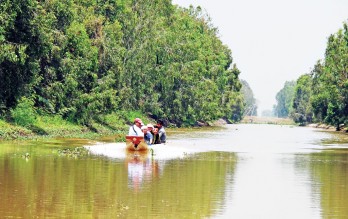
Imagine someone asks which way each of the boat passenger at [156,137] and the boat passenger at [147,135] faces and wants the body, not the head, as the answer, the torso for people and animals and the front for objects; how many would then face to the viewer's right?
0

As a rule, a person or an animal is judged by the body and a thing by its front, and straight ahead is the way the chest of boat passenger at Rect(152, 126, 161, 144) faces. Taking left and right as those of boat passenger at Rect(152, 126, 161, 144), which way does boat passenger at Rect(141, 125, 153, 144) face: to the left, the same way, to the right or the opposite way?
the same way

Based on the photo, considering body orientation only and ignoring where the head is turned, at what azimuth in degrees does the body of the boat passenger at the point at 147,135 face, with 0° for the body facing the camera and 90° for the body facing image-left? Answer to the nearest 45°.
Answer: approximately 45°

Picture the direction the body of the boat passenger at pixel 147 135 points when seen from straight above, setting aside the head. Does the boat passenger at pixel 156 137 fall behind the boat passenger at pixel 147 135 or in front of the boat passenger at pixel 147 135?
behind
